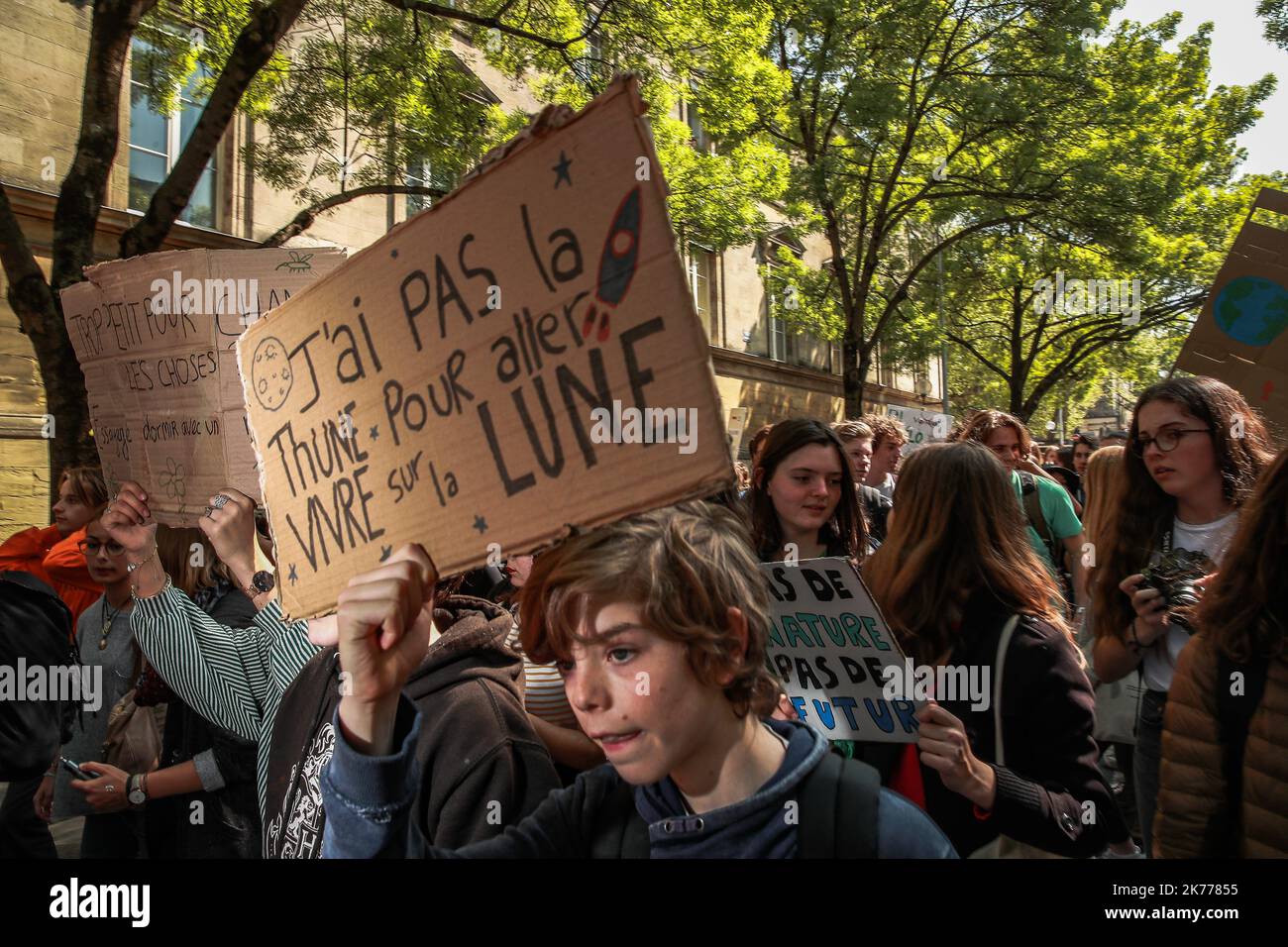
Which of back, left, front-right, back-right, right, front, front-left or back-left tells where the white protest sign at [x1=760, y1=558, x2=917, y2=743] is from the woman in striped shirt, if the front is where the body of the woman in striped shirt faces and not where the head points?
left

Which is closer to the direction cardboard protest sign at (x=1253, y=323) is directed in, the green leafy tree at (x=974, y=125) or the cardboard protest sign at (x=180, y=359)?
the cardboard protest sign

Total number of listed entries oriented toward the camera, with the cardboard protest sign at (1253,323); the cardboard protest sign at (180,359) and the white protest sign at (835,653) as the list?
3

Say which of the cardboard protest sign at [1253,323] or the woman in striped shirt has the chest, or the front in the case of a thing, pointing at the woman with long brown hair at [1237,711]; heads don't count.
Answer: the cardboard protest sign

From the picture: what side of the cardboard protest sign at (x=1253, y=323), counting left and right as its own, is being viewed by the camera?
front

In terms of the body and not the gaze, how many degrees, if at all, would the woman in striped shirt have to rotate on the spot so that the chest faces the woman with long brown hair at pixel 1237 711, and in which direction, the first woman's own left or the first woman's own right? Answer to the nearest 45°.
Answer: approximately 90° to the first woman's own left

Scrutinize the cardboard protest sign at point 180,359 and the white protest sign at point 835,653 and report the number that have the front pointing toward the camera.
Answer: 2

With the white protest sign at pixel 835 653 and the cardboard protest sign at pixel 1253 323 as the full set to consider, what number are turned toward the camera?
2

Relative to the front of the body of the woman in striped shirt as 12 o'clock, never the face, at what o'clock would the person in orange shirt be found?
The person in orange shirt is roughly at 4 o'clock from the woman in striped shirt.

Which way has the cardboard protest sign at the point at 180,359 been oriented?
toward the camera

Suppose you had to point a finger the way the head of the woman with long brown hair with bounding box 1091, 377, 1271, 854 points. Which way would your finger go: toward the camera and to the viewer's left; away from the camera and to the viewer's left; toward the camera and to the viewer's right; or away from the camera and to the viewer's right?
toward the camera and to the viewer's left
